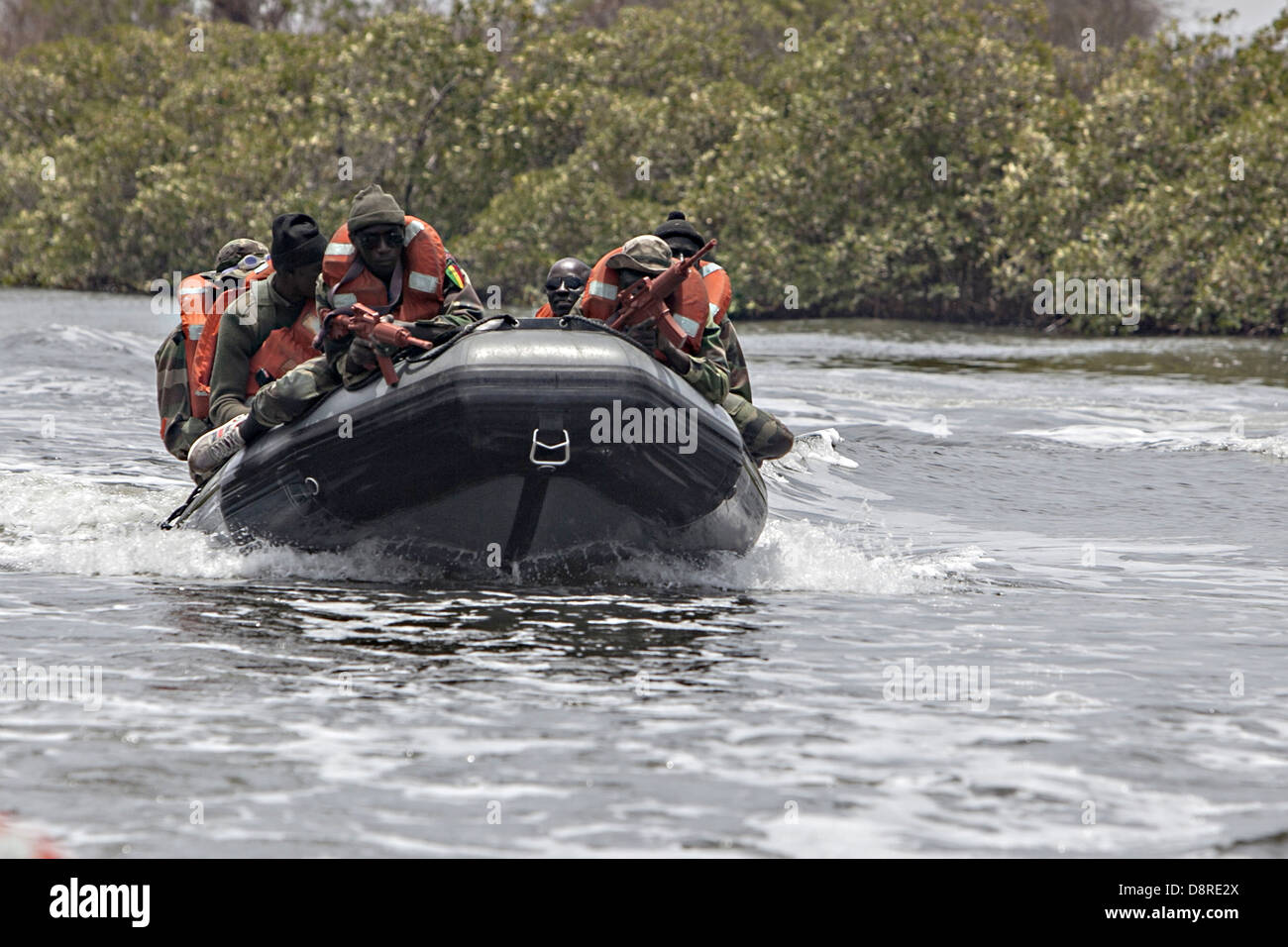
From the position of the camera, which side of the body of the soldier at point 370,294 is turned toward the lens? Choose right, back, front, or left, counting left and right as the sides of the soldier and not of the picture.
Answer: front

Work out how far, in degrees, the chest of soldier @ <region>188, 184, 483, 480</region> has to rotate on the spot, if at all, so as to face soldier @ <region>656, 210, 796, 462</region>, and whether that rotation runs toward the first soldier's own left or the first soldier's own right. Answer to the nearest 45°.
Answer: approximately 135° to the first soldier's own left

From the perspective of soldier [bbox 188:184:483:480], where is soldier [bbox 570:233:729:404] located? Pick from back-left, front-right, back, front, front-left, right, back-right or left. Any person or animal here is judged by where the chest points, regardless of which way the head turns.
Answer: left

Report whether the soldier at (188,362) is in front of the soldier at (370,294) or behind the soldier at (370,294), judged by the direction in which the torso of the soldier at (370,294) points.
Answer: behind

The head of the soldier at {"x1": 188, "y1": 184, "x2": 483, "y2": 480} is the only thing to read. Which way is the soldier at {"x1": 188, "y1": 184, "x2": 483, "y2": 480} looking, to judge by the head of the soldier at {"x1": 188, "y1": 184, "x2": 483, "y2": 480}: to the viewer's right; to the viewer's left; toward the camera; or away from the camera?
toward the camera

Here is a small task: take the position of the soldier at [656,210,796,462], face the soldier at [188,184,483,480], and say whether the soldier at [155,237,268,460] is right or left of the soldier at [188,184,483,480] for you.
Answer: right

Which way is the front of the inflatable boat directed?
toward the camera

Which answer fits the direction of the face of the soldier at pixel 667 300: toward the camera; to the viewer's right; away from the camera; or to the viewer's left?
toward the camera
